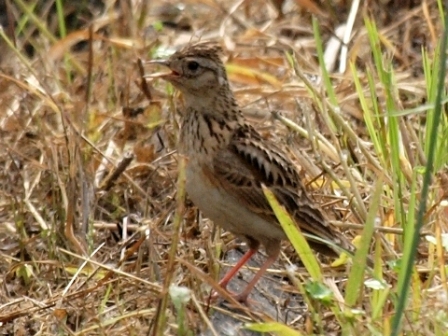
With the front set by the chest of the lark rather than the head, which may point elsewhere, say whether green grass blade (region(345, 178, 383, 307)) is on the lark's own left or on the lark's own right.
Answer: on the lark's own left

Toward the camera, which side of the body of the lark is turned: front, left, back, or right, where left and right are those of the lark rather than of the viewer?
left

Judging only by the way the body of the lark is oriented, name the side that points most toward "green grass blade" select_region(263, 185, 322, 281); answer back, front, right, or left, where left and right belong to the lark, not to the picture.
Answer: left
